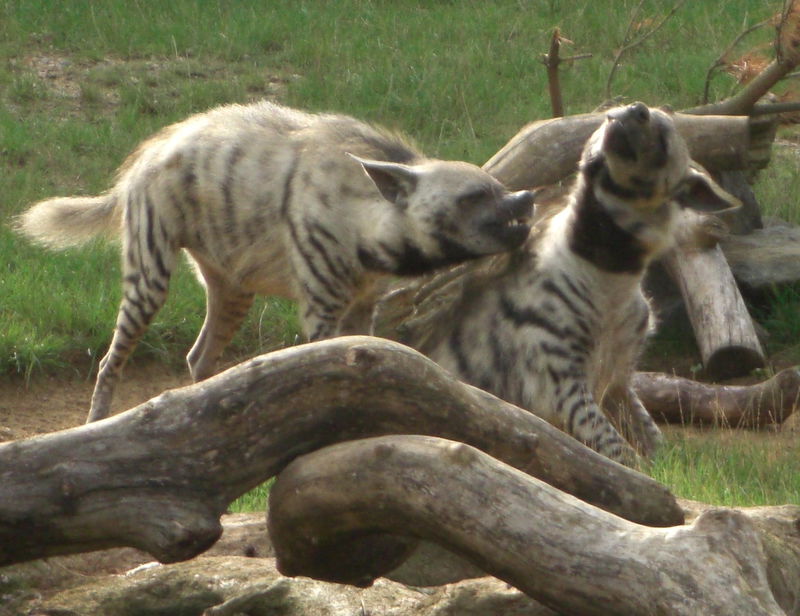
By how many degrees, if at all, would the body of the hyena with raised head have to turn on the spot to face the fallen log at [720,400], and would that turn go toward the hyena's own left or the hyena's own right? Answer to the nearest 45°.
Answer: approximately 90° to the hyena's own left

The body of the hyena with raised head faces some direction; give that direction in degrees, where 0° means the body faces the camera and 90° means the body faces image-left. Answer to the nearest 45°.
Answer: approximately 315°

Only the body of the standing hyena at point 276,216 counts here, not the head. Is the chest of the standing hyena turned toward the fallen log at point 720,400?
yes

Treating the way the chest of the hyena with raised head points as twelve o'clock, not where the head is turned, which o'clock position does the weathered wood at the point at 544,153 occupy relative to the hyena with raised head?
The weathered wood is roughly at 7 o'clock from the hyena with raised head.

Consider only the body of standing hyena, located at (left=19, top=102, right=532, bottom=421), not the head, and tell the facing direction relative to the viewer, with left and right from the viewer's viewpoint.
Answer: facing to the right of the viewer

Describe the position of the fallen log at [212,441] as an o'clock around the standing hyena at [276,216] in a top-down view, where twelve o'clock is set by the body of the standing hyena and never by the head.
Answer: The fallen log is roughly at 3 o'clock from the standing hyena.

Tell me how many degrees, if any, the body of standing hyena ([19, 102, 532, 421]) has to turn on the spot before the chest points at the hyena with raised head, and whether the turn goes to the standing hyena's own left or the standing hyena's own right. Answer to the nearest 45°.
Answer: approximately 45° to the standing hyena's own right

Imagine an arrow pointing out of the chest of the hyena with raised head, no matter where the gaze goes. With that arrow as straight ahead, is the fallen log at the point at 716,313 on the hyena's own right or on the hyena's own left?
on the hyena's own left

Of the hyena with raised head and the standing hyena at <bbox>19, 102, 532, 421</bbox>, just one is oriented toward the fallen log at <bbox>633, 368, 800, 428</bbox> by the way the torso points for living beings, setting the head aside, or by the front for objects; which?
the standing hyena

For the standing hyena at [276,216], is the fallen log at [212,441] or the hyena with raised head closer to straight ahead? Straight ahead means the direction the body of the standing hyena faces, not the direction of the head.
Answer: the hyena with raised head
